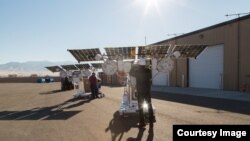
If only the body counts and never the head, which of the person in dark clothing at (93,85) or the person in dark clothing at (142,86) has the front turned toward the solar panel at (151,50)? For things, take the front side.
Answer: the person in dark clothing at (142,86)

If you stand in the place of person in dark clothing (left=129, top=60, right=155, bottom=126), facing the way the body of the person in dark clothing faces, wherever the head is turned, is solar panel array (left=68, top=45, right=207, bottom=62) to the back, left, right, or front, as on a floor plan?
front

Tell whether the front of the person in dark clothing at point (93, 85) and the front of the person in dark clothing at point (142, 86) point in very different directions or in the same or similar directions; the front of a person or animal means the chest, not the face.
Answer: same or similar directions

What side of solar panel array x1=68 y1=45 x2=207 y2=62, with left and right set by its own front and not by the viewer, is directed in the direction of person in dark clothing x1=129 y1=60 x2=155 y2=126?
back

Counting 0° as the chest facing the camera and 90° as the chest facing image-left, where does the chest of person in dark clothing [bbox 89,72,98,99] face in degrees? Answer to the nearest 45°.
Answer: approximately 180°

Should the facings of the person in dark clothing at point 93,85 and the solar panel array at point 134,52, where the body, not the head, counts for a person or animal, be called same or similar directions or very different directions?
same or similar directions

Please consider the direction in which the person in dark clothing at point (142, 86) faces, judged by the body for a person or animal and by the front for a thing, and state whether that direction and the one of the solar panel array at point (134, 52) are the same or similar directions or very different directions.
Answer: same or similar directions

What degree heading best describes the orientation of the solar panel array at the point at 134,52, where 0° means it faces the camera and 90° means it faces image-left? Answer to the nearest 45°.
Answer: approximately 180°

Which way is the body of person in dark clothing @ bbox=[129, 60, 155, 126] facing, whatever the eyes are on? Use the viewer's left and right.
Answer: facing away from the viewer

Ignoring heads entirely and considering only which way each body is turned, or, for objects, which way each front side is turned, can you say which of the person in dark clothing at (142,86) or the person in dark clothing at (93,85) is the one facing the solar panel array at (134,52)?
the person in dark clothing at (142,86)

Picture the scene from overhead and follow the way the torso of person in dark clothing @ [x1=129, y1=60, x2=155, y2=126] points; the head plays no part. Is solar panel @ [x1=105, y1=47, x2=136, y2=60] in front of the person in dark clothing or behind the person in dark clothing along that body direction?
in front
